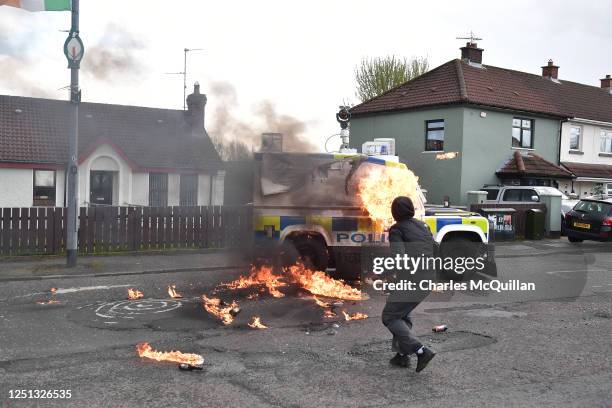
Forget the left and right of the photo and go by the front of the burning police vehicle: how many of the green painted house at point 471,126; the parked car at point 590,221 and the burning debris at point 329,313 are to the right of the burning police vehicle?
1

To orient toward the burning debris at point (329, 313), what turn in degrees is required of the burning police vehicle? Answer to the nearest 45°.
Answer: approximately 90° to its right

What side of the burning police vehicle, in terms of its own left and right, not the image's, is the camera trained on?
right

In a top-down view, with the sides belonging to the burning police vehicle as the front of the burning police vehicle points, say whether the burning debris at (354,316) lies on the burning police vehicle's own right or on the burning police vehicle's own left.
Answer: on the burning police vehicle's own right

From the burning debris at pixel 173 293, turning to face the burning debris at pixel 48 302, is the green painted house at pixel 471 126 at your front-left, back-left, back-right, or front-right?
back-right

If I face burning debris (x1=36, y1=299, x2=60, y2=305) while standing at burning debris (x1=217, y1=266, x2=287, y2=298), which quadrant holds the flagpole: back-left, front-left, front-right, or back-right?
front-right

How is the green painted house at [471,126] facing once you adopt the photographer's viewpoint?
facing the viewer and to the right of the viewer
